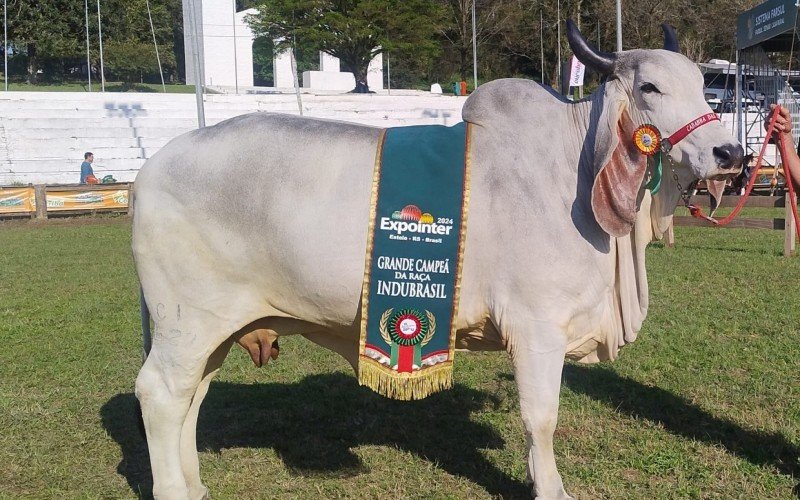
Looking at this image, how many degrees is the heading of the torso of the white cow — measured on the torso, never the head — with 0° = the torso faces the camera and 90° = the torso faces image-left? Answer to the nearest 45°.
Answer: approximately 270°

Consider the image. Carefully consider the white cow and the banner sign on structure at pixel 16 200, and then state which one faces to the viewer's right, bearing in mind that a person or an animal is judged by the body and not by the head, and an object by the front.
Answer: the white cow

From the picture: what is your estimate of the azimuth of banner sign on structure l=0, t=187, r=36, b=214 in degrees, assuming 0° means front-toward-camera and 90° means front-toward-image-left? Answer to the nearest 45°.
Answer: approximately 0°

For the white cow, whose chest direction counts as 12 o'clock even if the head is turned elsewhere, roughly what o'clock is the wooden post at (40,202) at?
The wooden post is roughly at 8 o'clock from the white cow.

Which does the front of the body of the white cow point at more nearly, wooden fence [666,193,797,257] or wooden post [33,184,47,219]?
the wooden fence

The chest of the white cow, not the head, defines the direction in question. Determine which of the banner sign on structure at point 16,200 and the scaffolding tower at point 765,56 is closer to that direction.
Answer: the scaffolding tower

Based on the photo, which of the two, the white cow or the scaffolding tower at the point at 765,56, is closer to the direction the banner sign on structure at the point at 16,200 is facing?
the white cow

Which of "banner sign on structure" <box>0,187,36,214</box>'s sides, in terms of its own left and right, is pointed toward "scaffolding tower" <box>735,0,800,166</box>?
left

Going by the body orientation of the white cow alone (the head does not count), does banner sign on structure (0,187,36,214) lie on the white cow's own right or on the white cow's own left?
on the white cow's own left
